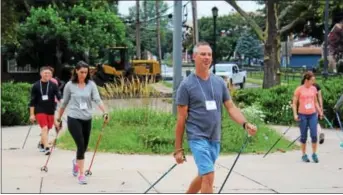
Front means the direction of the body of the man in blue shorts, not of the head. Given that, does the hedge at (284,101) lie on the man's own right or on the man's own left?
on the man's own left

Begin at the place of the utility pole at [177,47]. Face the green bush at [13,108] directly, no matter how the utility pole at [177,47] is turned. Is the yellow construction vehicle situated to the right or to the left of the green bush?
right

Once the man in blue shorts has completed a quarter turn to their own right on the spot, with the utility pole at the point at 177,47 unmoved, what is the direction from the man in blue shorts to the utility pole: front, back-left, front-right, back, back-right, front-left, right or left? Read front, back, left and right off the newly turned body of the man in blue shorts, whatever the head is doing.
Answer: back-right

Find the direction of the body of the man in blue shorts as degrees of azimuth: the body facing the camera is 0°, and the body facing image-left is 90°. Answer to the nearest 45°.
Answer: approximately 315°

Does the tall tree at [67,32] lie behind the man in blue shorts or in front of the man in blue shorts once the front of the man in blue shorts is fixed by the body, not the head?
behind

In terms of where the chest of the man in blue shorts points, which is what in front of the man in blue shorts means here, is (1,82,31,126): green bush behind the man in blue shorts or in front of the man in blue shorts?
behind

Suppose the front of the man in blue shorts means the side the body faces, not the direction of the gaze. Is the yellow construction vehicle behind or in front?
behind
